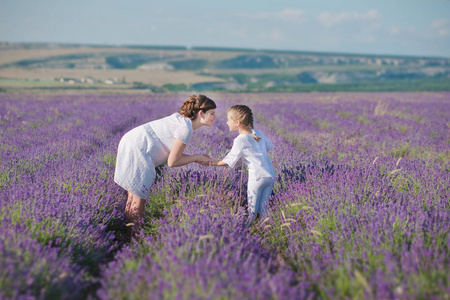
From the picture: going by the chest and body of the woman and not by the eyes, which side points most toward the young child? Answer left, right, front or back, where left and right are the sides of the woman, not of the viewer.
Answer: front

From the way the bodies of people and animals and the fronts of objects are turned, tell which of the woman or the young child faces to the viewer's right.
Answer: the woman

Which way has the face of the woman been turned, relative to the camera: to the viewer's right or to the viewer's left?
to the viewer's right

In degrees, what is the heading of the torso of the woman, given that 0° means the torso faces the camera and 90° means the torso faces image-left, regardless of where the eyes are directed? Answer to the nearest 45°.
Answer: approximately 270°

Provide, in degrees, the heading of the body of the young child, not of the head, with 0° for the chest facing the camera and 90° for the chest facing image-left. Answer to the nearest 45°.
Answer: approximately 135°

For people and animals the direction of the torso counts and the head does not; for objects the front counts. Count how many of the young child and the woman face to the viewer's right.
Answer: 1

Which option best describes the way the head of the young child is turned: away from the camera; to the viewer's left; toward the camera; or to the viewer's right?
to the viewer's left

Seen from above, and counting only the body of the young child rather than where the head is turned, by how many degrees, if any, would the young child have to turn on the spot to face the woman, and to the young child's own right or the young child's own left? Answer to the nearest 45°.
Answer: approximately 45° to the young child's own left
